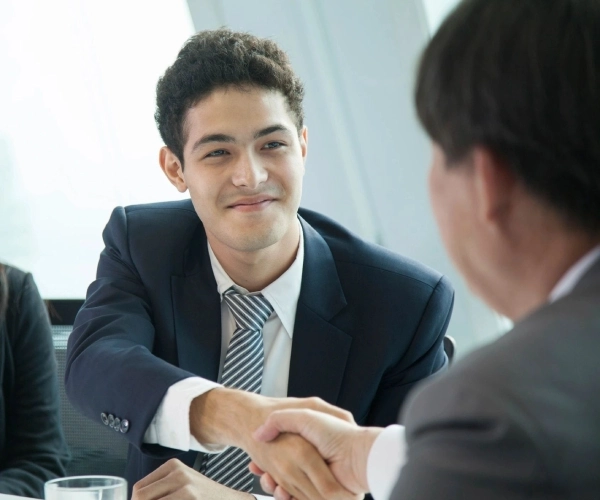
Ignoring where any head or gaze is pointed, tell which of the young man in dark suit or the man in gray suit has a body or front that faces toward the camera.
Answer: the young man in dark suit

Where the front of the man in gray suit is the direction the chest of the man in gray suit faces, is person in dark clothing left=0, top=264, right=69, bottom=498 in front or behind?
in front

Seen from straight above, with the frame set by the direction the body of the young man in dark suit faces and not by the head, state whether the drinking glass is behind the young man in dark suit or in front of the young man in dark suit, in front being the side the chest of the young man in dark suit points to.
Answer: in front

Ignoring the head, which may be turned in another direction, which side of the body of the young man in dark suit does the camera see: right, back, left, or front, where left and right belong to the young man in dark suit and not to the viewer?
front

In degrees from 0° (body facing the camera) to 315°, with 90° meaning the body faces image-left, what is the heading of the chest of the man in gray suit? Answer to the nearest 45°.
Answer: approximately 135°

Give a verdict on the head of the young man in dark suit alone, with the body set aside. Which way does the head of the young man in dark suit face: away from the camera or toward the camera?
toward the camera

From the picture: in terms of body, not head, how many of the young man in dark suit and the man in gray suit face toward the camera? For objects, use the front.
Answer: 1

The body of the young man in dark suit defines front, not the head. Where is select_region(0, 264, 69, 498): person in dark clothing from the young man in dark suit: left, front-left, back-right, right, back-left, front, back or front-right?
right

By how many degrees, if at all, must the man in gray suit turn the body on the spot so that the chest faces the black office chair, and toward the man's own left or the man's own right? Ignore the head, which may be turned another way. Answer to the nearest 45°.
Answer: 0° — they already face it

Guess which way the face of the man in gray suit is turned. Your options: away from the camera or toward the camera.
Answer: away from the camera
